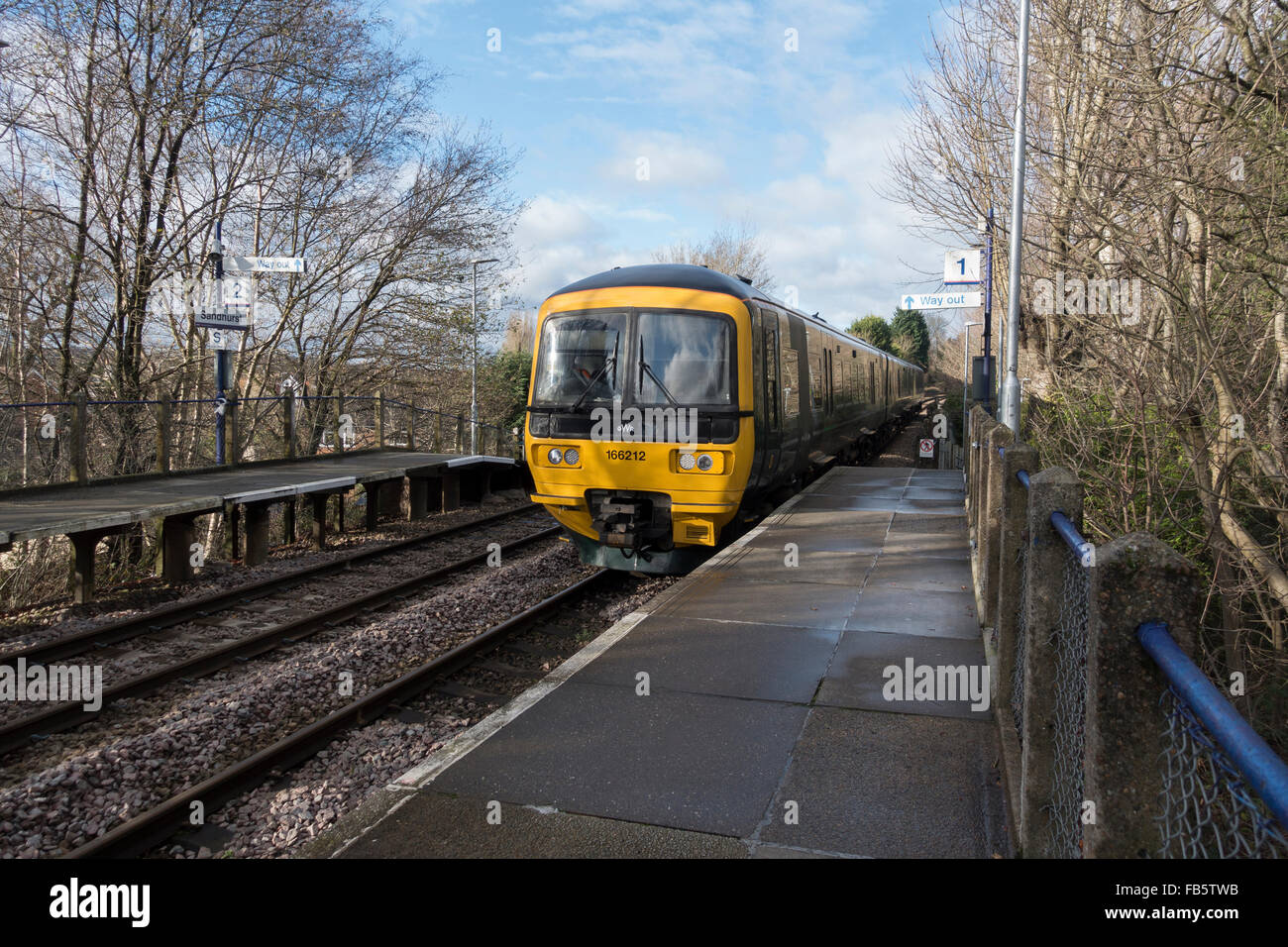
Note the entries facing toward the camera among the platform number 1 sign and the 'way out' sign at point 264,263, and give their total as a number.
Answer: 2

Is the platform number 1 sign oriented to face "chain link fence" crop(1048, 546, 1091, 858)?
yes

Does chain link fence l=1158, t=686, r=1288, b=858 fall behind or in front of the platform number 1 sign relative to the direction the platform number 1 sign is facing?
in front

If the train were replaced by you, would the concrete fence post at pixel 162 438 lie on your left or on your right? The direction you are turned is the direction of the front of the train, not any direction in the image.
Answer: on your right

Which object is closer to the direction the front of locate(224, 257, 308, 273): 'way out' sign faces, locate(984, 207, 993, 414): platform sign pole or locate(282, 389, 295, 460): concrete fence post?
the platform sign pole

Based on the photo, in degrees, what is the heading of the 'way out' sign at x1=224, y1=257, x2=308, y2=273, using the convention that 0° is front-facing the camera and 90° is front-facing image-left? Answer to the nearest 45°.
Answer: approximately 0°

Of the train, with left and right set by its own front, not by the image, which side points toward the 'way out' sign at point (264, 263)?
right

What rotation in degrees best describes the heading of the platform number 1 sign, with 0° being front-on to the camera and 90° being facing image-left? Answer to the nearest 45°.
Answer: approximately 0°

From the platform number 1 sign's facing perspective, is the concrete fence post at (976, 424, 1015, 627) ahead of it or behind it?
ahead

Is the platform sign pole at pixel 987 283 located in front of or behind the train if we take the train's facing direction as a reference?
behind

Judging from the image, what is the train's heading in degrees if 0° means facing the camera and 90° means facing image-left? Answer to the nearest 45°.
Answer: approximately 45°

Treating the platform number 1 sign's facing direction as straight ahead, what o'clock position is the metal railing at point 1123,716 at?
The metal railing is roughly at 12 o'clock from the platform number 1 sign.
